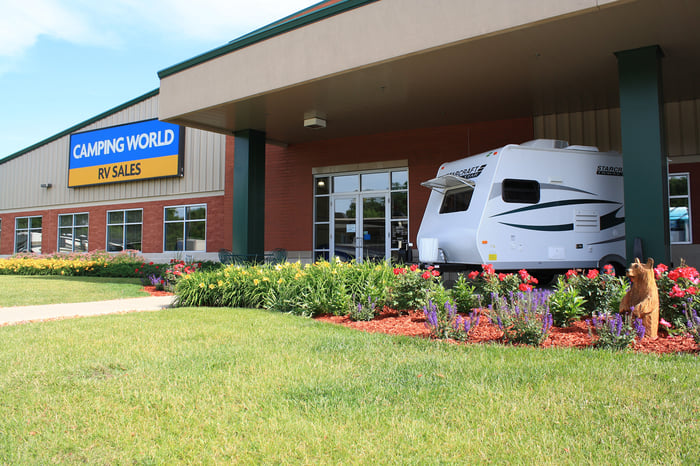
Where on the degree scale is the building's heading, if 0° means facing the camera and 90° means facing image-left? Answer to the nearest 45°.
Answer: approximately 45°

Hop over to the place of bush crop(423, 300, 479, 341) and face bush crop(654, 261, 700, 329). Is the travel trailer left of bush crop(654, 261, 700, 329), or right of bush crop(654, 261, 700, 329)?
left

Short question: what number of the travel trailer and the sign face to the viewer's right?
0

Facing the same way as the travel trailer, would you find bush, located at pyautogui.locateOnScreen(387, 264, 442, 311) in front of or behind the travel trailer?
in front

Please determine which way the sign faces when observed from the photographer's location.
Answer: facing the viewer and to the left of the viewer

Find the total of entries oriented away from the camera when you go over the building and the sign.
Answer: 0

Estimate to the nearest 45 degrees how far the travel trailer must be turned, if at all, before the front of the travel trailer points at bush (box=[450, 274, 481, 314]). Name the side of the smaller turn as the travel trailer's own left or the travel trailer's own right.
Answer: approximately 45° to the travel trailer's own left

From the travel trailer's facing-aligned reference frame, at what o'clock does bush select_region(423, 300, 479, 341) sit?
The bush is roughly at 11 o'clock from the travel trailer.
